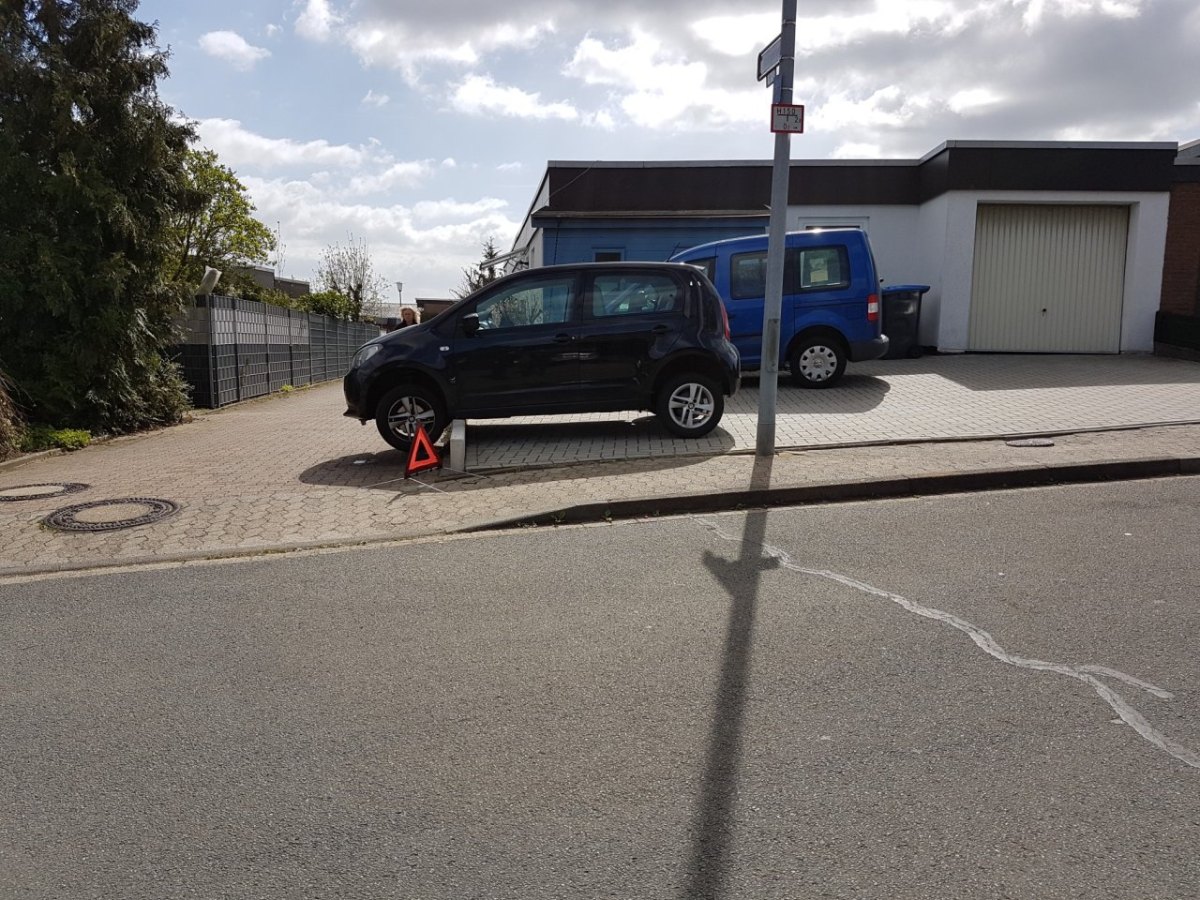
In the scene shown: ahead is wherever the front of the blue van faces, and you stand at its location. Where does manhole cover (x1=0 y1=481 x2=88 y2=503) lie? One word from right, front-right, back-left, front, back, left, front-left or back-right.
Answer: front-left

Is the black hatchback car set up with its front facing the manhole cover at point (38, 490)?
yes

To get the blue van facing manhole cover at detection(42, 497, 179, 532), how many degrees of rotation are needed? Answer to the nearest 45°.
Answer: approximately 45° to its left

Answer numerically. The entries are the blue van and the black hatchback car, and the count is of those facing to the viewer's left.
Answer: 2

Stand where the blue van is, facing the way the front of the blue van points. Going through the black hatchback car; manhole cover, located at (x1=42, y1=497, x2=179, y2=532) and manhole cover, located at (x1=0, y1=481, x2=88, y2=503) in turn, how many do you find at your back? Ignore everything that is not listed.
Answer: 0

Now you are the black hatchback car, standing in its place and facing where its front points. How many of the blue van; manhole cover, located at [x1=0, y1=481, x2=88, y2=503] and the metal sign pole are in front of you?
1

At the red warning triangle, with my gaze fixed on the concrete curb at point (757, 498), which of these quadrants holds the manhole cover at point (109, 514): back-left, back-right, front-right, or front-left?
back-right

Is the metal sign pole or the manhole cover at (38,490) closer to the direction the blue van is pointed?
the manhole cover

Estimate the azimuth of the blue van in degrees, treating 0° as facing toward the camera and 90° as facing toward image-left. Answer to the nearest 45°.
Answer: approximately 90°

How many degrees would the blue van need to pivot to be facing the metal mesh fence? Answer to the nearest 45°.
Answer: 0° — it already faces it

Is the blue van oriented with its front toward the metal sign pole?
no

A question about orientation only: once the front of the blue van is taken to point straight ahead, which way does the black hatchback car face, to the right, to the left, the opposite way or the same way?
the same way

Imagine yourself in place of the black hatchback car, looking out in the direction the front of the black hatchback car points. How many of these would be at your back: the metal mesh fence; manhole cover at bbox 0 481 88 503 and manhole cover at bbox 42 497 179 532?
0

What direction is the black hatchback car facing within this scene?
to the viewer's left

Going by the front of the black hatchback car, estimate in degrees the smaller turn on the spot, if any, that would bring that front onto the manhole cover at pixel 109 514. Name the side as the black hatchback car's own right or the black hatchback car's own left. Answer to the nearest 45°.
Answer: approximately 45° to the black hatchback car's own left
